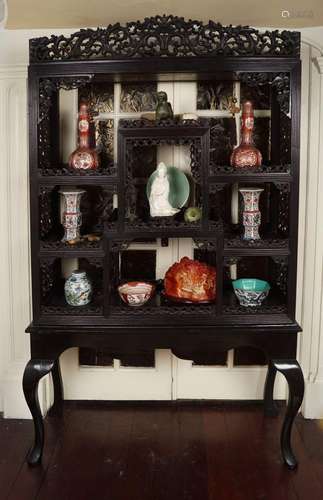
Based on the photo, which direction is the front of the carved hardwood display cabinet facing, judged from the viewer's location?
facing the viewer
